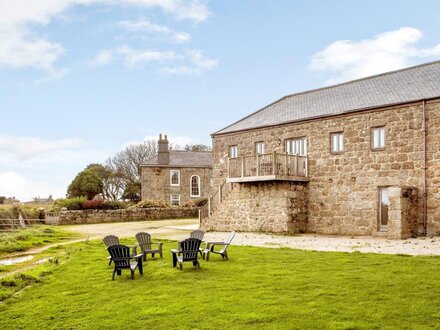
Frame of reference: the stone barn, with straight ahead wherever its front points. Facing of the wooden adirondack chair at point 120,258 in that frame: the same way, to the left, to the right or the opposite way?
the opposite way

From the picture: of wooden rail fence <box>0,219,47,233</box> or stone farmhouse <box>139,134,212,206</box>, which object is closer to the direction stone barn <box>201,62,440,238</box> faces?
the wooden rail fence

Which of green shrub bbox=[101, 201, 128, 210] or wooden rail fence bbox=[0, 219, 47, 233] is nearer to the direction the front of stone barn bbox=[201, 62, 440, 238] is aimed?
the wooden rail fence

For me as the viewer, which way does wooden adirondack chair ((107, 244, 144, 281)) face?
facing away from the viewer and to the right of the viewer

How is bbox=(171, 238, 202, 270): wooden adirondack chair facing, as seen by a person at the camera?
facing away from the viewer and to the left of the viewer

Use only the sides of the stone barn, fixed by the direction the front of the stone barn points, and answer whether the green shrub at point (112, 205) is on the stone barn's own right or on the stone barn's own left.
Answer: on the stone barn's own right

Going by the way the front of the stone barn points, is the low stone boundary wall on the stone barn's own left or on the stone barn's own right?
on the stone barn's own right

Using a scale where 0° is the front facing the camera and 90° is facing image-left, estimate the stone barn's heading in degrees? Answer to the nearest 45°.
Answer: approximately 45°
